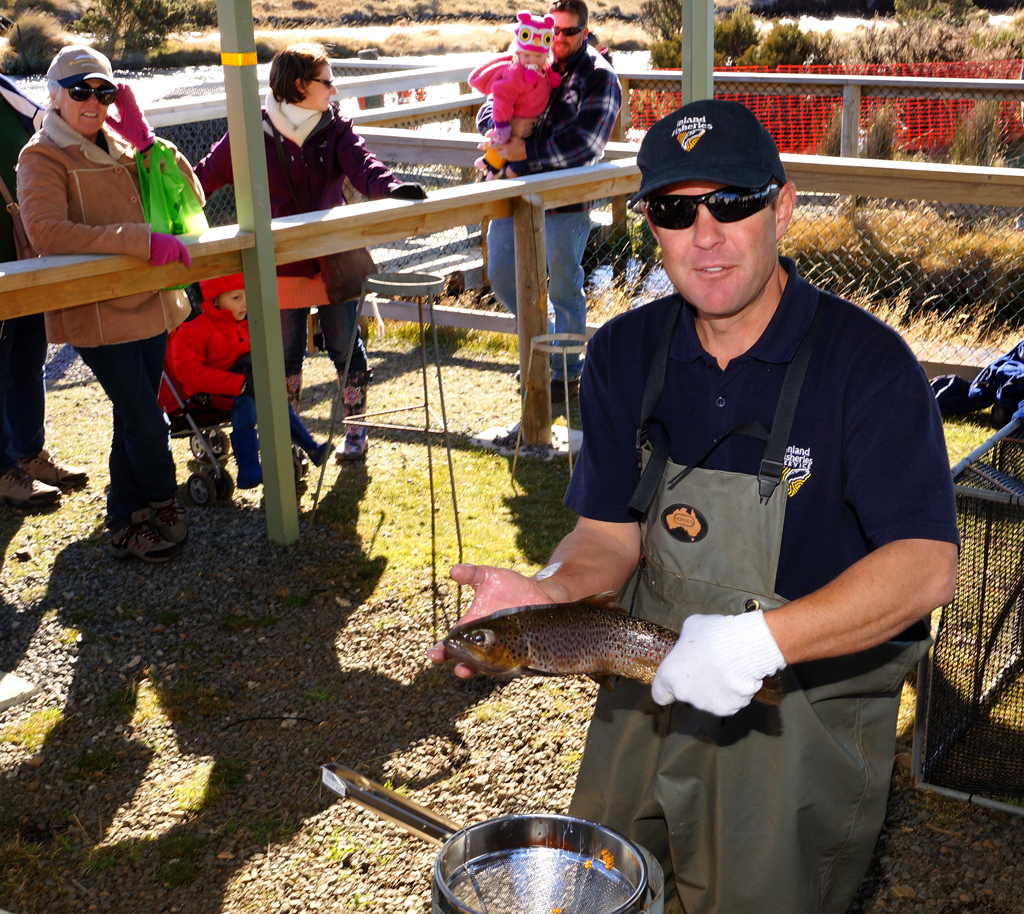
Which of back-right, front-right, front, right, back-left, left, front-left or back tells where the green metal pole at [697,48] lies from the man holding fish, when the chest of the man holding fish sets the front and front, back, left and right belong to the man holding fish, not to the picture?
back-right

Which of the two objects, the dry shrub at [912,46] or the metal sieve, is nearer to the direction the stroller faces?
the metal sieve

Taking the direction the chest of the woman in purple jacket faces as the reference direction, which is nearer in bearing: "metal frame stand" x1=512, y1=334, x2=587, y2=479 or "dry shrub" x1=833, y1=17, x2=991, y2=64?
the metal frame stand

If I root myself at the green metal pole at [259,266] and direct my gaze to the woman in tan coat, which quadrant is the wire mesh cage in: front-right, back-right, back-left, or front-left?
back-left

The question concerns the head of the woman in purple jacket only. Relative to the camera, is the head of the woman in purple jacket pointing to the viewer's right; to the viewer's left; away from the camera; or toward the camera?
to the viewer's right

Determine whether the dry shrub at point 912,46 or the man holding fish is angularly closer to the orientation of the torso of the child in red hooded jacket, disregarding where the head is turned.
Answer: the man holding fish

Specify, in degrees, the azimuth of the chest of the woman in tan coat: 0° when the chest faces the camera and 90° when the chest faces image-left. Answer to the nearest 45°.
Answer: approximately 315°

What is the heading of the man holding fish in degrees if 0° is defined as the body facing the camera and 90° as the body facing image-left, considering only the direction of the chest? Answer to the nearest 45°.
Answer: approximately 45°

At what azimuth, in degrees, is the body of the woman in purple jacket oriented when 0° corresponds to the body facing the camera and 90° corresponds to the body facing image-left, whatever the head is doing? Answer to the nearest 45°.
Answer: approximately 0°

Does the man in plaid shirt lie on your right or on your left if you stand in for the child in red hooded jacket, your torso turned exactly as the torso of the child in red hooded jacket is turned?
on your left

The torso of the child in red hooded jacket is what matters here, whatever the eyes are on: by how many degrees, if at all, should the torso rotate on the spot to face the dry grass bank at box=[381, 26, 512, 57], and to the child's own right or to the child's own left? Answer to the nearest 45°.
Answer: approximately 135° to the child's own left

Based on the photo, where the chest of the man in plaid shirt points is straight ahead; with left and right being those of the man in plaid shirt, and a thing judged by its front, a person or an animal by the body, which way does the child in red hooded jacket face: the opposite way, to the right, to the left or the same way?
to the left
